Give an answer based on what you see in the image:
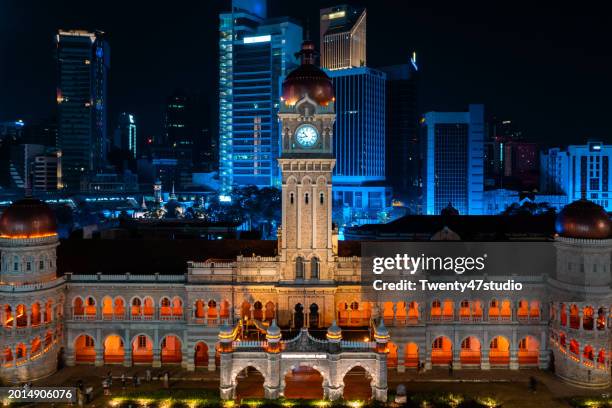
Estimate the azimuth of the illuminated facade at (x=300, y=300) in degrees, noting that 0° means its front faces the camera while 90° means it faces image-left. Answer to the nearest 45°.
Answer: approximately 0°
